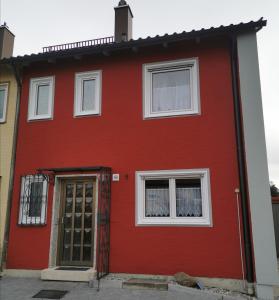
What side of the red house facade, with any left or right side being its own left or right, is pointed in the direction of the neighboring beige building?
right

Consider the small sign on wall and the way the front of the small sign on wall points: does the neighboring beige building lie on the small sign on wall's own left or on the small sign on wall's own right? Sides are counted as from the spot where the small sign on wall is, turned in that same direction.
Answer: on the small sign on wall's own right

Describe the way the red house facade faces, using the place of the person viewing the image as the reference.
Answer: facing the viewer
